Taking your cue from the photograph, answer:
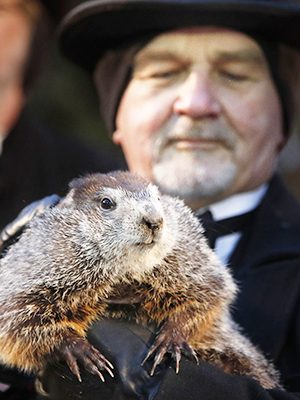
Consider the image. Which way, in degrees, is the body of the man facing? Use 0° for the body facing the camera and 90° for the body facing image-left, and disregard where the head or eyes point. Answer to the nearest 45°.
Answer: approximately 0°

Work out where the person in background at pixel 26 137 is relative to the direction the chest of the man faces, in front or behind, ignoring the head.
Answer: behind

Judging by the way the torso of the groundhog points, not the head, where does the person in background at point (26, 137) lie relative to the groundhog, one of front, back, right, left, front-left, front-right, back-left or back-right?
back

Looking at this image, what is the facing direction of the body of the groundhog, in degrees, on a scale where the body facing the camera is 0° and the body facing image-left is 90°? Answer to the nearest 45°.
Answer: approximately 0°
